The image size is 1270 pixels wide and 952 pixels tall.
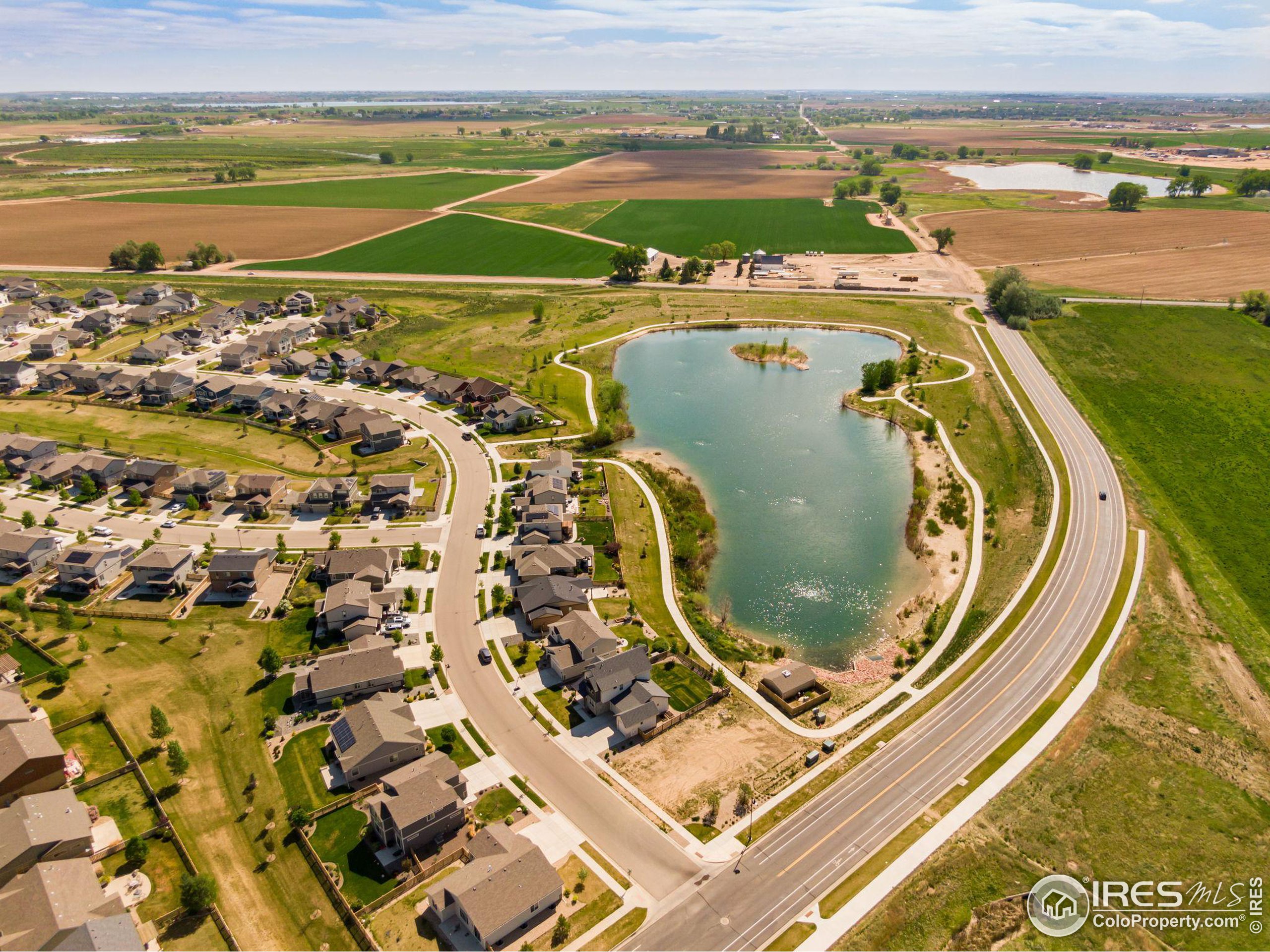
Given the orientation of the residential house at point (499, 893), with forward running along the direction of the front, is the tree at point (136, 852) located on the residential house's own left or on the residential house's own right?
on the residential house's own left

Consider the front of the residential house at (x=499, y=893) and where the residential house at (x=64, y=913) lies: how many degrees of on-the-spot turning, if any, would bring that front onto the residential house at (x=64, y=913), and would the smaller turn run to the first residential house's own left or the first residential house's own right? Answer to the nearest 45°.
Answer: approximately 135° to the first residential house's own left

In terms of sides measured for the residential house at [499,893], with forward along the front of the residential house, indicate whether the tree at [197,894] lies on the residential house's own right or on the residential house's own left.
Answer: on the residential house's own left

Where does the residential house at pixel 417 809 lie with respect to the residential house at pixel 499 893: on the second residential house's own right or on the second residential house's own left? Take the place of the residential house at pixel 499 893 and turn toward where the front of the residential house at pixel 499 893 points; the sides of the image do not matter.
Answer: on the second residential house's own left

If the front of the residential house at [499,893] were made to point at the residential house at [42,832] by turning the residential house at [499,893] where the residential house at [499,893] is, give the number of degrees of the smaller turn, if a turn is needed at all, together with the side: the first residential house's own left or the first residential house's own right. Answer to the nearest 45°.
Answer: approximately 135° to the first residential house's own left

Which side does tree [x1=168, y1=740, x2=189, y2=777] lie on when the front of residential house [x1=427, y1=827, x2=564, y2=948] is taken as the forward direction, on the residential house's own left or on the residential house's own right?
on the residential house's own left

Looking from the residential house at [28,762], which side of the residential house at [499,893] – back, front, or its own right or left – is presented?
left

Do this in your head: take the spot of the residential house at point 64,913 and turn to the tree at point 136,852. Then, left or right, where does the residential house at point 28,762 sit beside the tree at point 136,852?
left

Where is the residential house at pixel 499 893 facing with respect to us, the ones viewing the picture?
facing away from the viewer and to the right of the viewer
